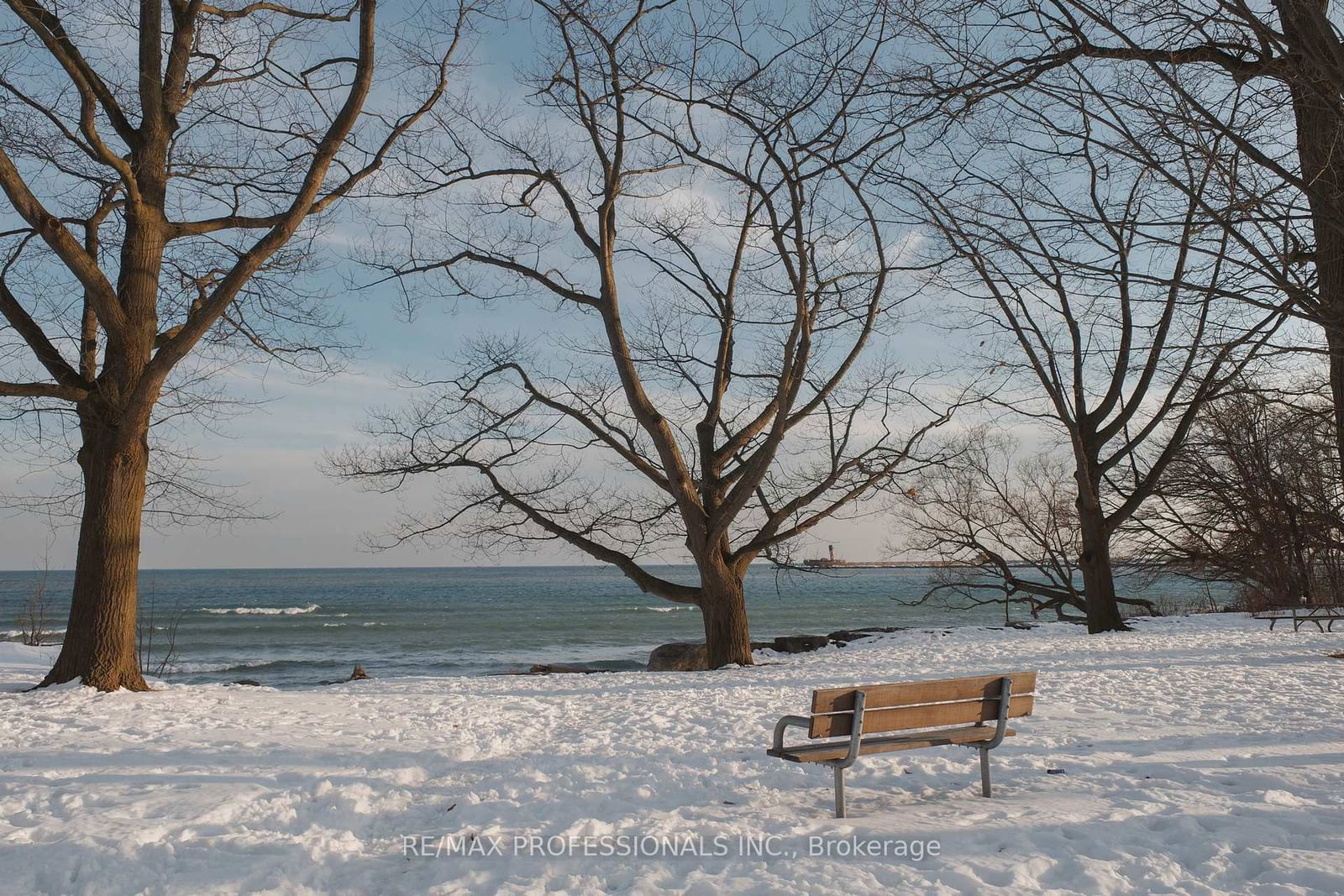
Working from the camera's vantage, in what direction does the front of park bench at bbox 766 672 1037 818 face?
facing away from the viewer and to the left of the viewer

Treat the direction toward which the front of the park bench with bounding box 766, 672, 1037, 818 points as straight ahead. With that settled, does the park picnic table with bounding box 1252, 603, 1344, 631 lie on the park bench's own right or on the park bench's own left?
on the park bench's own right

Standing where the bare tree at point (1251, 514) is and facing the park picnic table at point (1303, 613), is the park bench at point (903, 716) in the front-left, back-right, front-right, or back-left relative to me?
front-right

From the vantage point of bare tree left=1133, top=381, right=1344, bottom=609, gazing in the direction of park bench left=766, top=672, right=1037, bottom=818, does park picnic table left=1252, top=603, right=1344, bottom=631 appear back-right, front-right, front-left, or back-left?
front-left

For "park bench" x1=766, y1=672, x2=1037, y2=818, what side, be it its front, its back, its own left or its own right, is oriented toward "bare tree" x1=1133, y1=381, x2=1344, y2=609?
right

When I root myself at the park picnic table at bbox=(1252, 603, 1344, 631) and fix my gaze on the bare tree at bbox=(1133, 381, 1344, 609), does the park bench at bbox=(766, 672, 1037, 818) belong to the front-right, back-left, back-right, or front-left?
back-left
